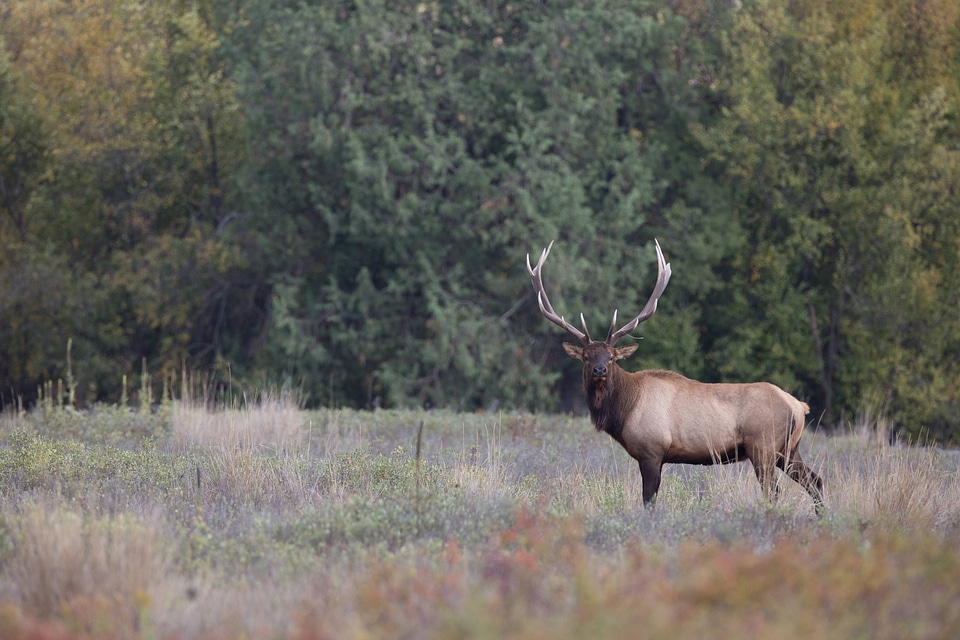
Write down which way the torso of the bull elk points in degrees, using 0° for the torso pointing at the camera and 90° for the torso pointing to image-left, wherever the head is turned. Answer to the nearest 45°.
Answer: approximately 90°
